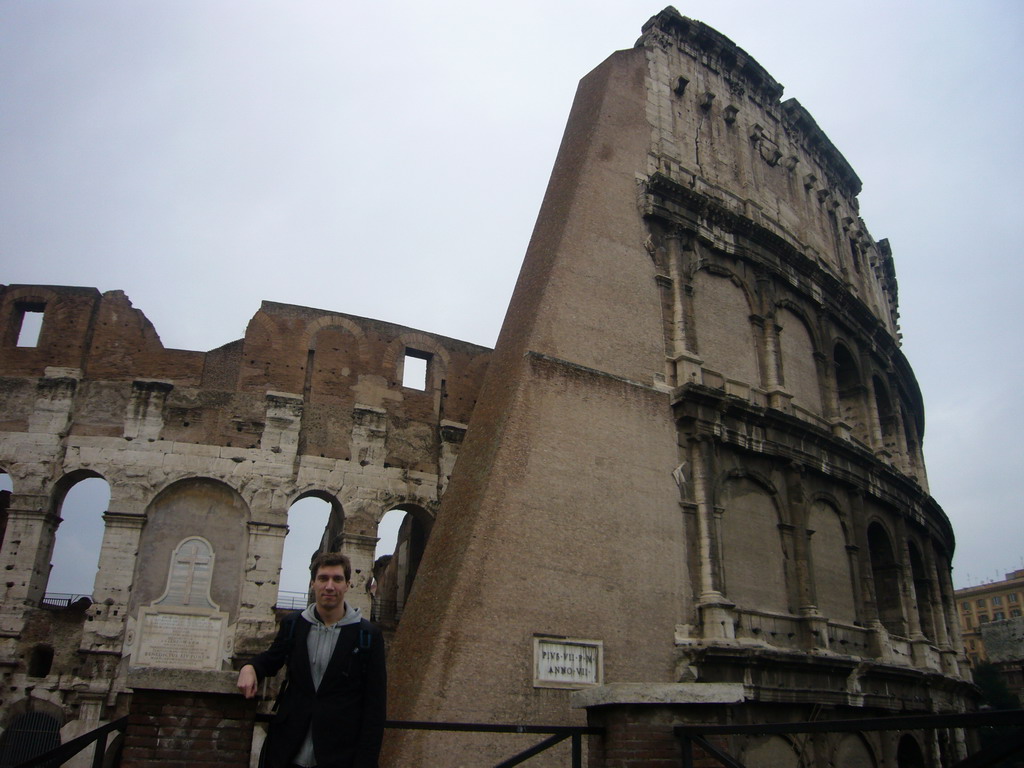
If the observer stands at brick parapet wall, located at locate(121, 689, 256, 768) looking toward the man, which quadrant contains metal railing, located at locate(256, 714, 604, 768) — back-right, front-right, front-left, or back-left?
front-left

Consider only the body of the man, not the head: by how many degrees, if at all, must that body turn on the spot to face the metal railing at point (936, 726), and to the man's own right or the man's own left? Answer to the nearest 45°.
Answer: approximately 45° to the man's own left

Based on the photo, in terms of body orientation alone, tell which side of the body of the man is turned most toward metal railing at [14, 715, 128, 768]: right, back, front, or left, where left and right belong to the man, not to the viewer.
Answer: right

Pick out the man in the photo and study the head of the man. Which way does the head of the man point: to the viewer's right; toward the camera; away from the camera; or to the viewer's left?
toward the camera

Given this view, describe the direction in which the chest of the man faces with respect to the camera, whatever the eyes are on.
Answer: toward the camera

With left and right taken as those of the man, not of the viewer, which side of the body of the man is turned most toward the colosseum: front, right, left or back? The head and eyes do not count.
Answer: back
